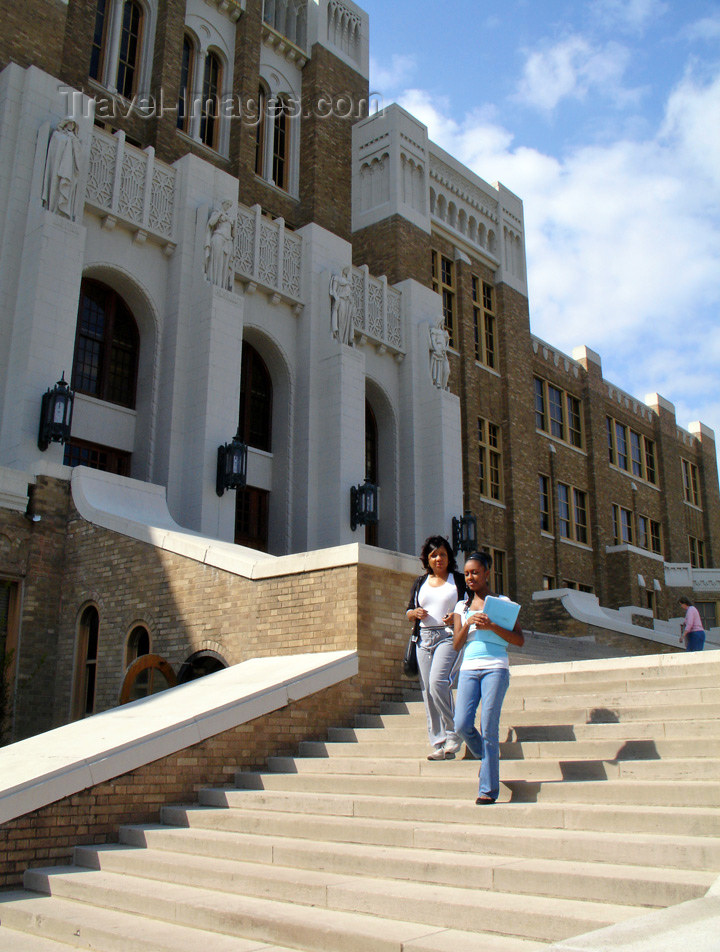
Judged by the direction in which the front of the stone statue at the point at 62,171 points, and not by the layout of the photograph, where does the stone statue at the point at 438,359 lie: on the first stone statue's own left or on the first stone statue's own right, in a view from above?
on the first stone statue's own left

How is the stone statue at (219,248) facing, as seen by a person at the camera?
facing the viewer and to the right of the viewer

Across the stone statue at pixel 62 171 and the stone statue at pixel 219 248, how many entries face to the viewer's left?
0

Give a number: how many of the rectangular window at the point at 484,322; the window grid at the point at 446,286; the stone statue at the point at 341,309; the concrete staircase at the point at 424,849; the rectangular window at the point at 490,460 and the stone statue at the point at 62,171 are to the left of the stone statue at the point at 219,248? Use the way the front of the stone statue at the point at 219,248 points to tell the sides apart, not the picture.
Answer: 4

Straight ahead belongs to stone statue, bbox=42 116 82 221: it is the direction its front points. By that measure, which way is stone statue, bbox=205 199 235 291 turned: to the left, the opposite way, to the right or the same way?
the same way

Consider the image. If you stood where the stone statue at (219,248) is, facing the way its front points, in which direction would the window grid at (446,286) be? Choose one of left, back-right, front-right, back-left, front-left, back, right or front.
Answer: left

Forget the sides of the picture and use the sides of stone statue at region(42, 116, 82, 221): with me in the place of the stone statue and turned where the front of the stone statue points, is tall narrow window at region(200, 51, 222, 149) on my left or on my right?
on my left

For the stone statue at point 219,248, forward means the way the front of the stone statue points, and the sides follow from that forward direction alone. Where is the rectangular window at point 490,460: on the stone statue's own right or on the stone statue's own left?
on the stone statue's own left
